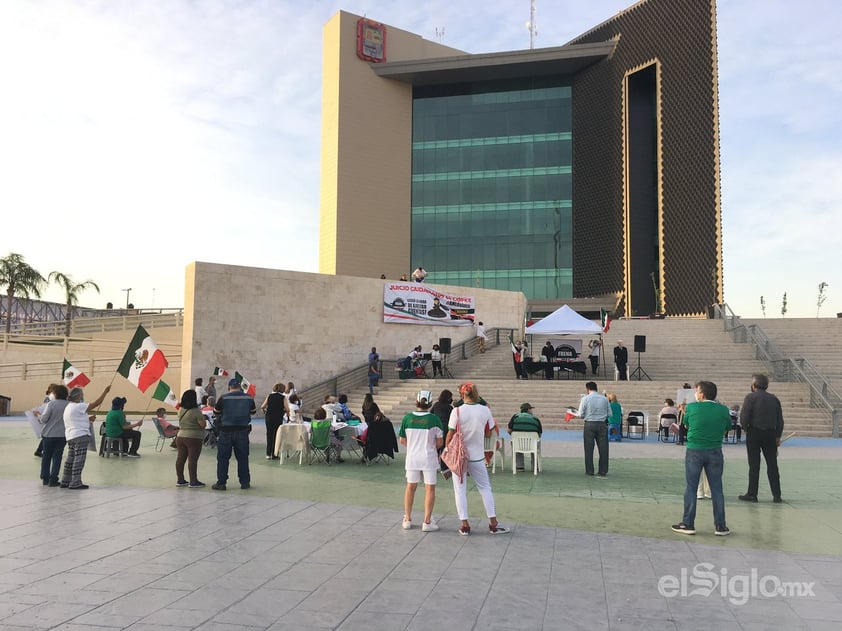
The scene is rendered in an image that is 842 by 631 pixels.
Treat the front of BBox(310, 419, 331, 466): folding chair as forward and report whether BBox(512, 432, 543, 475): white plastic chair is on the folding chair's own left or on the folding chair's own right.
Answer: on the folding chair's own right

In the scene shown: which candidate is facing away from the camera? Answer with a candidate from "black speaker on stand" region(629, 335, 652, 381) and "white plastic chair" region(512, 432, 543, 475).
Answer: the white plastic chair

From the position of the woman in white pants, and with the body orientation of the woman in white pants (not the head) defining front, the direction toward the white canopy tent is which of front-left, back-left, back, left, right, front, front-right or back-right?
front

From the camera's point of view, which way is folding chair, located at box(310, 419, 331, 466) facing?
away from the camera

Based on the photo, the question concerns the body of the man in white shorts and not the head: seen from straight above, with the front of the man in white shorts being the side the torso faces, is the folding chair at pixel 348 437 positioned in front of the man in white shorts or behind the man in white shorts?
in front

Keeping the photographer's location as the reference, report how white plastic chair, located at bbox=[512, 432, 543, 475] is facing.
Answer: facing away from the viewer

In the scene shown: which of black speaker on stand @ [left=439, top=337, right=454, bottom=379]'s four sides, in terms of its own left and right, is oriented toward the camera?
front

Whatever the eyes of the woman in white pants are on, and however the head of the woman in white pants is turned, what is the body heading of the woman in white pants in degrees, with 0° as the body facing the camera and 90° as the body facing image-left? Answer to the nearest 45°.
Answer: approximately 180°

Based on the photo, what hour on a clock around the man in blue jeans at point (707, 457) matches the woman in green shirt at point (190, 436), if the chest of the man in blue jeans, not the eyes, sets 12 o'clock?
The woman in green shirt is roughly at 9 o'clock from the man in blue jeans.

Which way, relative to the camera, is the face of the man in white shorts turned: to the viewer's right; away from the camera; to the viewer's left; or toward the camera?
away from the camera

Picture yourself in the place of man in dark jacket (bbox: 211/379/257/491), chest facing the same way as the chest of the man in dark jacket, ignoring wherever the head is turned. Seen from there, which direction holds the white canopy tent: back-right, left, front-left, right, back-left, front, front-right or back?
front-right

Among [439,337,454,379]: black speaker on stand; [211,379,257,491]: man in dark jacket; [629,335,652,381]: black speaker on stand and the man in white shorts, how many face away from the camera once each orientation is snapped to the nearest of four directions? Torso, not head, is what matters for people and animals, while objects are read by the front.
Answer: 2

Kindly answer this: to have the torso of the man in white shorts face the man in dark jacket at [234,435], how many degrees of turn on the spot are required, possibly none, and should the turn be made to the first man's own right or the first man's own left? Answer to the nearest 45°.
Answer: approximately 45° to the first man's own left

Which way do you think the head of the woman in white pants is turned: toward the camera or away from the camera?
away from the camera

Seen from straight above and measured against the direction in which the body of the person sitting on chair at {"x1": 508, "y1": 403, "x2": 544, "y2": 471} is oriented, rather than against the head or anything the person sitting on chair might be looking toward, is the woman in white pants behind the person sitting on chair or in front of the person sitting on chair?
behind

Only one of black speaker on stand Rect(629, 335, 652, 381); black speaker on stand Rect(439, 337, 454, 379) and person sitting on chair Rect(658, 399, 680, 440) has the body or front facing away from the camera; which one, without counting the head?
the person sitting on chair

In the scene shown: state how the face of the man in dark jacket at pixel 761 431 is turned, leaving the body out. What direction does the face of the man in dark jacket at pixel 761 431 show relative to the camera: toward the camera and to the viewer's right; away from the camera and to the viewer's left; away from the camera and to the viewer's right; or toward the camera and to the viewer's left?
away from the camera and to the viewer's left

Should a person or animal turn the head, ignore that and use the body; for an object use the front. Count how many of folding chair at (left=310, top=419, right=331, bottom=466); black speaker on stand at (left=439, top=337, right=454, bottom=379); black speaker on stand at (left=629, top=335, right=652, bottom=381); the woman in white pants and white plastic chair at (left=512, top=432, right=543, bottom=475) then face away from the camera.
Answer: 3

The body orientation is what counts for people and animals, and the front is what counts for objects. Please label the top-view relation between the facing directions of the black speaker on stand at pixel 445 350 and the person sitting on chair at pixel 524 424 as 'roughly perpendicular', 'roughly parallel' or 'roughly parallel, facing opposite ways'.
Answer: roughly parallel, facing opposite ways

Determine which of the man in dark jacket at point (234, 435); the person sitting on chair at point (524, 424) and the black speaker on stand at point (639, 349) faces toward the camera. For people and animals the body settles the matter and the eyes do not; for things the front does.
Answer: the black speaker on stand

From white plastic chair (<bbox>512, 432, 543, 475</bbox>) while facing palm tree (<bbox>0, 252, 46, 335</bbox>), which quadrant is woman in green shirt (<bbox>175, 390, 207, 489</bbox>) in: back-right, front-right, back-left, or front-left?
front-left

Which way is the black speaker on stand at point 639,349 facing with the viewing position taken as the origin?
facing the viewer
